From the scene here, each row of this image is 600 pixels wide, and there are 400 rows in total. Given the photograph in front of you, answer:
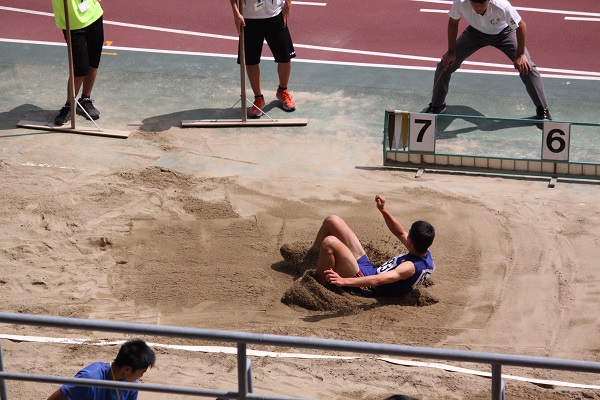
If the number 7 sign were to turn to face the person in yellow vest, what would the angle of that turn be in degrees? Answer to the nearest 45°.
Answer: approximately 90° to its right

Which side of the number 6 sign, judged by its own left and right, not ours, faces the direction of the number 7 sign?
right

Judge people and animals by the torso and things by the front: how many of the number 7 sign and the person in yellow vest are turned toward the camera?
2

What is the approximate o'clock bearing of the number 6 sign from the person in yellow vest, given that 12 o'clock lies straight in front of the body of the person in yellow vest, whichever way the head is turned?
The number 6 sign is roughly at 10 o'clock from the person in yellow vest.

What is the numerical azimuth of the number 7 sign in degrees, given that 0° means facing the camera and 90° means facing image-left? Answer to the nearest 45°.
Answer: approximately 0°

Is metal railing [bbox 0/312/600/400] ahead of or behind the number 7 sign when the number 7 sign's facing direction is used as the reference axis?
ahead

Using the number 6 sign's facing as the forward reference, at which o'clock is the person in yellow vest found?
The person in yellow vest is roughly at 3 o'clock from the number 6 sign.

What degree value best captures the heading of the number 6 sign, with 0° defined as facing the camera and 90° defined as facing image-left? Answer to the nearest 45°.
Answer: approximately 0°

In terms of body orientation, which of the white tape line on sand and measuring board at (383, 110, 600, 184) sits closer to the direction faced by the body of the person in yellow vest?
the white tape line on sand

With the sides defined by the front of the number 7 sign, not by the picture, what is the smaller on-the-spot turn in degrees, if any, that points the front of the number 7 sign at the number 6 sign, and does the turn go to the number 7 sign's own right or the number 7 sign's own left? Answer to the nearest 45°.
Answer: approximately 90° to the number 7 sign's own left

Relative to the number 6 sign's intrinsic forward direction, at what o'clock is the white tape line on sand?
The white tape line on sand is roughly at 1 o'clock from the number 6 sign.

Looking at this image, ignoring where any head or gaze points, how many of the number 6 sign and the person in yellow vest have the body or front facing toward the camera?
2

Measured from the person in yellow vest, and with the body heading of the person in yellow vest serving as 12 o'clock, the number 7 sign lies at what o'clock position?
The number 7 sign is roughly at 10 o'clock from the person in yellow vest.
